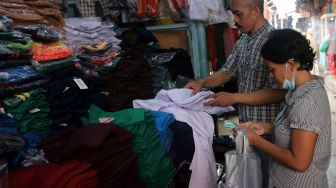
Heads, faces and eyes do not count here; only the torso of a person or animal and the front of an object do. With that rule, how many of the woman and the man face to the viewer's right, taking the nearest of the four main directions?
0

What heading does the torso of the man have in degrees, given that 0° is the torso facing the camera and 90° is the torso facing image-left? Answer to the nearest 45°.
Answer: approximately 45°

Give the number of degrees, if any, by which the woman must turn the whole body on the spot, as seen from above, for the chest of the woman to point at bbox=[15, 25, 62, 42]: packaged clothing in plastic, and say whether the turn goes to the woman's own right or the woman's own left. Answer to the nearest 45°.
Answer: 0° — they already face it

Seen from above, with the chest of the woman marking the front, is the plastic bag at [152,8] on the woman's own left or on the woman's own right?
on the woman's own right

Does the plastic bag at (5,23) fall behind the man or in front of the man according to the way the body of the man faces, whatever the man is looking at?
in front

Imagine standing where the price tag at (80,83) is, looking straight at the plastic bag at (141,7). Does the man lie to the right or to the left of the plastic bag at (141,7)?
right

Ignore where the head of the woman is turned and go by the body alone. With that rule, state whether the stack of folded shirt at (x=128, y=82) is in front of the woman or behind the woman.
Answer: in front

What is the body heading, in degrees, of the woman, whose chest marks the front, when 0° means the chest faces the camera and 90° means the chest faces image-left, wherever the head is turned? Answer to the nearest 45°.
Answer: approximately 90°

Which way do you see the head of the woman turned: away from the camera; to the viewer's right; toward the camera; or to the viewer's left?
to the viewer's left

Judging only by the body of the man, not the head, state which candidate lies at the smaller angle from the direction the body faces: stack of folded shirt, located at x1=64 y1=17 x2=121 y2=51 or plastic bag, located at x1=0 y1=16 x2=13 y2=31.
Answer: the plastic bag

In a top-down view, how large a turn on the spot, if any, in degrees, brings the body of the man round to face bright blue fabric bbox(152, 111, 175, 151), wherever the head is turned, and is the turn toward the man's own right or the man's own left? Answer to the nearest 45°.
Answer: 0° — they already face it

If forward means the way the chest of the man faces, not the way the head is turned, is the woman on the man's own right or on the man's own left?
on the man's own left
